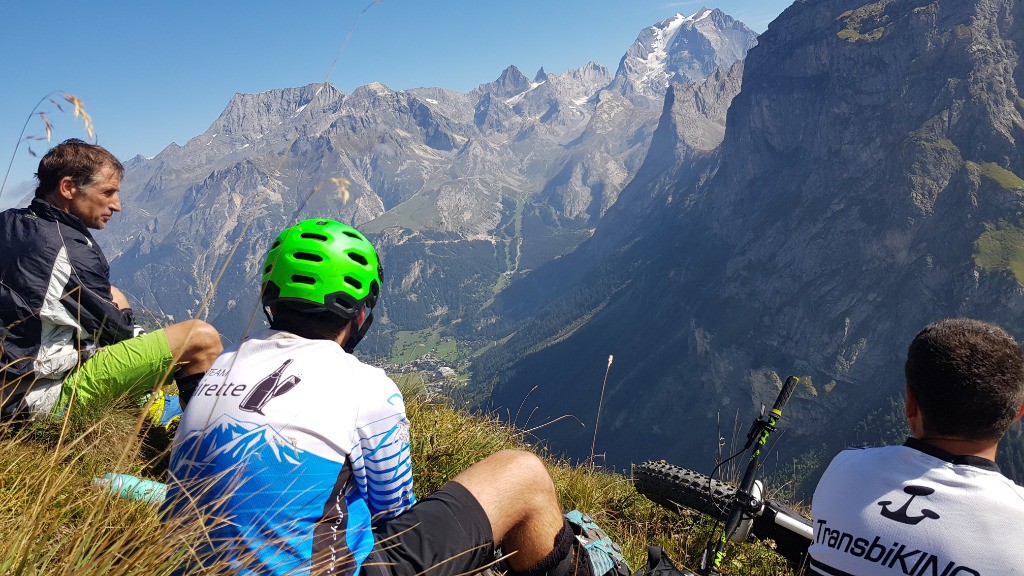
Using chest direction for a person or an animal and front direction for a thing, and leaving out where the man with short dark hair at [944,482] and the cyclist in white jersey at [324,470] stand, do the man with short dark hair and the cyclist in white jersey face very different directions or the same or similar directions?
same or similar directions

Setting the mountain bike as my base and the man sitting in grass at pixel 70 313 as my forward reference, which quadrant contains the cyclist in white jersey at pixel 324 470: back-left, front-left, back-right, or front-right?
front-left

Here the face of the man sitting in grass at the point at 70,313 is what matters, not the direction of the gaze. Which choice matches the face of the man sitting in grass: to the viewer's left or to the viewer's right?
to the viewer's right

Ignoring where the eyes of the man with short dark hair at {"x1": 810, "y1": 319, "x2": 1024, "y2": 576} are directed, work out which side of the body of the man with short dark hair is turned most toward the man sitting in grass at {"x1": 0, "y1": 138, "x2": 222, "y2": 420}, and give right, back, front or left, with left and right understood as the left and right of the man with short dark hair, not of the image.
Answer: left

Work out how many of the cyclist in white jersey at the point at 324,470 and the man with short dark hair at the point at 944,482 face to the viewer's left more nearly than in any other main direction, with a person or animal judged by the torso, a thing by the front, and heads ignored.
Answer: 0

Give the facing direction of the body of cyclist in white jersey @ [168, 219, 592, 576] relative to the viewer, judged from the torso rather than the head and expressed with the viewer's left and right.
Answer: facing away from the viewer and to the right of the viewer

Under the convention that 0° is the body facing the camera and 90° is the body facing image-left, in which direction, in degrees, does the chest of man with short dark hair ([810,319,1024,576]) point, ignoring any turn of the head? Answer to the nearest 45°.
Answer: approximately 180°

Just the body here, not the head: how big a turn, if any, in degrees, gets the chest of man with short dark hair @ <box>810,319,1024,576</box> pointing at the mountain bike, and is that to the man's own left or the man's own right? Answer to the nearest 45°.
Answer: approximately 45° to the man's own left

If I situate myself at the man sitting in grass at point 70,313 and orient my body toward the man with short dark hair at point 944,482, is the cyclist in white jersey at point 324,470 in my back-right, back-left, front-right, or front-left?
front-right

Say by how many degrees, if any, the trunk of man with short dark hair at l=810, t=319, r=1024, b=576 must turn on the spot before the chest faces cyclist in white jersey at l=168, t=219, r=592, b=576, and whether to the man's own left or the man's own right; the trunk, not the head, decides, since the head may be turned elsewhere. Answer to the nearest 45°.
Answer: approximately 135° to the man's own left

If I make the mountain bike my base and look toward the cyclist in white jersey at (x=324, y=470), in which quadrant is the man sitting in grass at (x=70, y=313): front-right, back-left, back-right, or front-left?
front-right

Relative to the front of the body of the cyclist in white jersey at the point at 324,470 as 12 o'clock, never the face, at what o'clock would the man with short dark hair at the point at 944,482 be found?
The man with short dark hair is roughly at 2 o'clock from the cyclist in white jersey.

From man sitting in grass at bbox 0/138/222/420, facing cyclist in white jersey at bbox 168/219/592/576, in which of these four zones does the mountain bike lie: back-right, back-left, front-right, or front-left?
front-left
